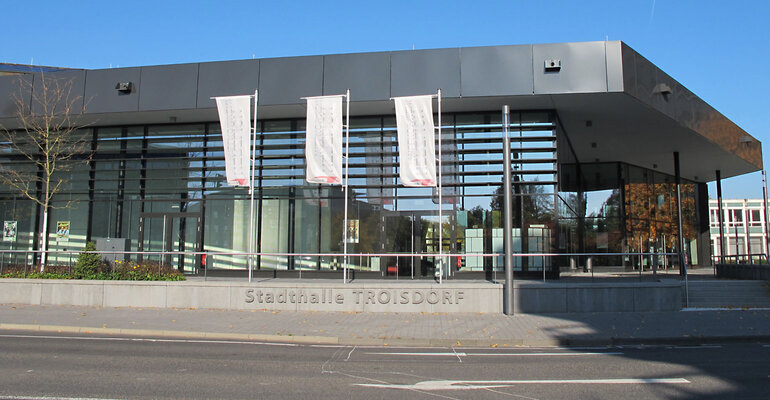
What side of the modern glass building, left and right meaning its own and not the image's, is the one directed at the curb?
front

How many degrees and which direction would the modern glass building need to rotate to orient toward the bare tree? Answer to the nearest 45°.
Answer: approximately 90° to its right

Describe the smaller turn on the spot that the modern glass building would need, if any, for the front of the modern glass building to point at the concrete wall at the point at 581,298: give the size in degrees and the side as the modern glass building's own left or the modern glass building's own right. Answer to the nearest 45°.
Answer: approximately 45° to the modern glass building's own left

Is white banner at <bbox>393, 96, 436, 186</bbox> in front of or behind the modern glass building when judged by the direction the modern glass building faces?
in front

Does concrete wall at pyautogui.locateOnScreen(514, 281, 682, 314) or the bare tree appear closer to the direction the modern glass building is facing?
the concrete wall

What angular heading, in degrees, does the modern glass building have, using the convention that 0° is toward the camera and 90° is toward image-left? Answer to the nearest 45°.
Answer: approximately 0°
